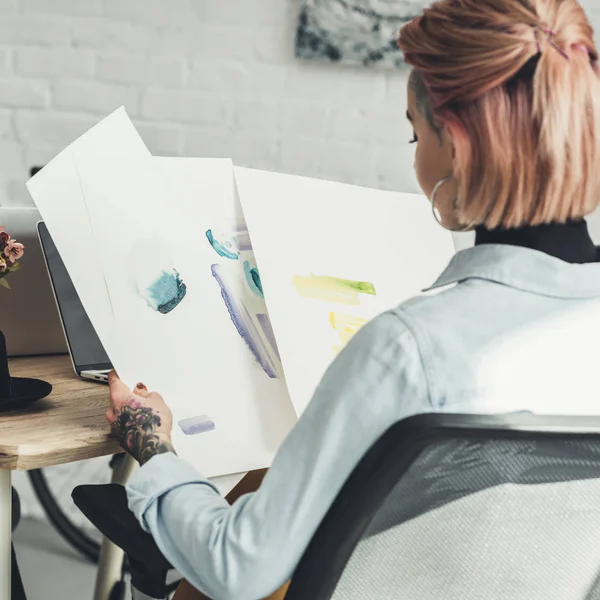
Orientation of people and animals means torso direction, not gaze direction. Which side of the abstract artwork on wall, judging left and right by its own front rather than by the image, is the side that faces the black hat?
front

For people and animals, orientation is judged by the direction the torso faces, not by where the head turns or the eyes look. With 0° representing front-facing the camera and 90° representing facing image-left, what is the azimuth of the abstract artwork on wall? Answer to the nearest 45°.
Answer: approximately 0°

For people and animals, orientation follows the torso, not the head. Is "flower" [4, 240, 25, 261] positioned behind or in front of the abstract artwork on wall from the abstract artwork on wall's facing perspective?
in front

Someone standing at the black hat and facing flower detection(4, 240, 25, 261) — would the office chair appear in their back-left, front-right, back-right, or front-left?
back-right

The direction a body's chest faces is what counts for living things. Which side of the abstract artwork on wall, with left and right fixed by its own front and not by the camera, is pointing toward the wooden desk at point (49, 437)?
front

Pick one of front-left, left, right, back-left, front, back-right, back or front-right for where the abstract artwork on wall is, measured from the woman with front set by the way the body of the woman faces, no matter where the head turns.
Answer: front-right

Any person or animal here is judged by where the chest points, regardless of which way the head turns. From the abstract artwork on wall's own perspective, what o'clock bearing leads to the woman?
The woman is roughly at 12 o'clock from the abstract artwork on wall.

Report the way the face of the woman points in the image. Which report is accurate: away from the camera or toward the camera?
away from the camera

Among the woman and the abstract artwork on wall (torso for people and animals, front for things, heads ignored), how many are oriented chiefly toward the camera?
1

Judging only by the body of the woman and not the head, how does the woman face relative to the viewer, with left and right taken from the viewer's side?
facing away from the viewer and to the left of the viewer
